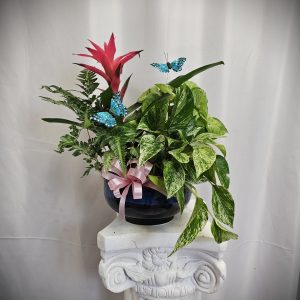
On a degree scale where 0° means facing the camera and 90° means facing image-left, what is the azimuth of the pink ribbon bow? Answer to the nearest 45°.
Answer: approximately 0°
